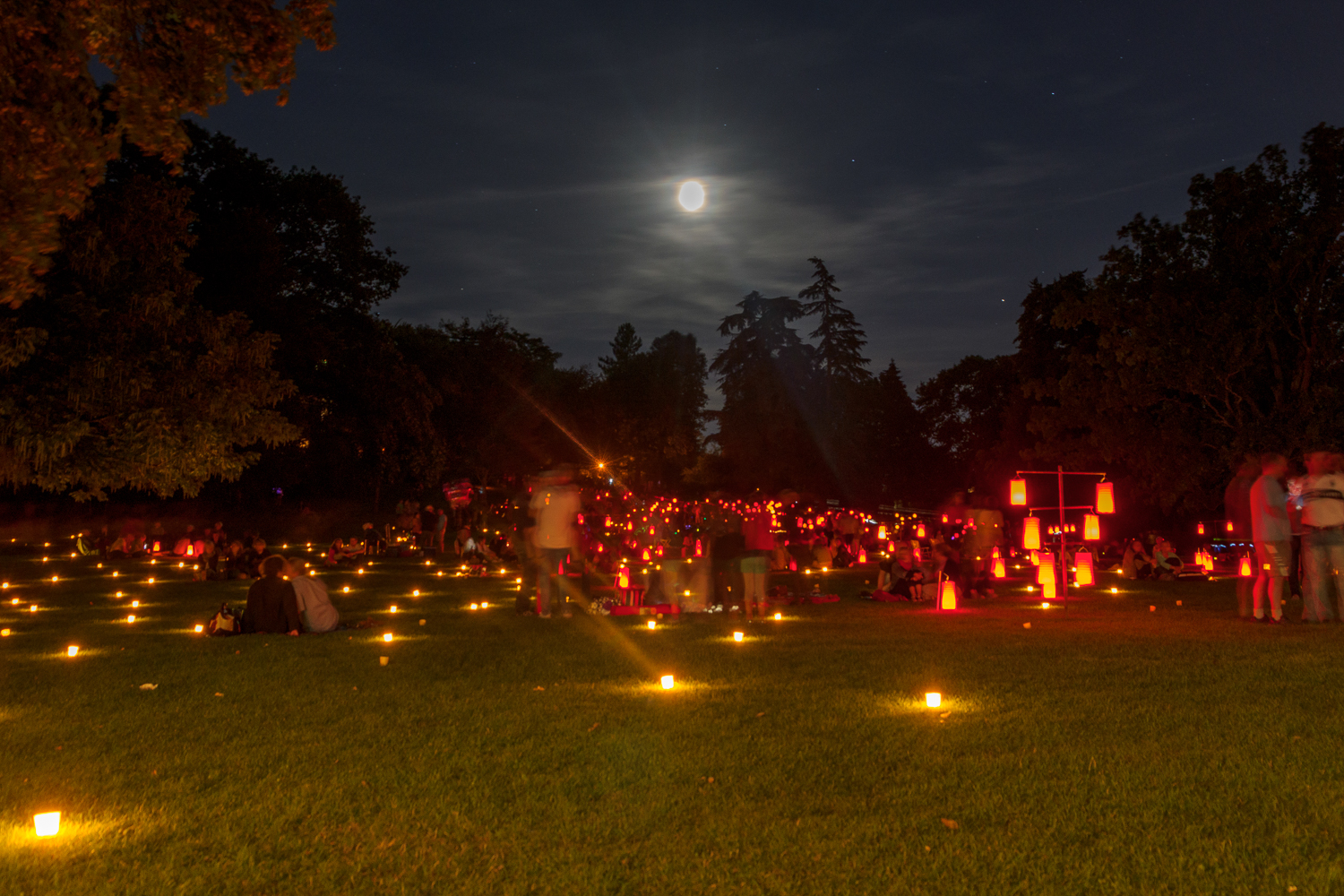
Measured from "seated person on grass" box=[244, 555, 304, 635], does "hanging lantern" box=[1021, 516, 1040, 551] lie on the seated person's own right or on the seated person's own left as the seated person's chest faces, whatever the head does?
on the seated person's own right

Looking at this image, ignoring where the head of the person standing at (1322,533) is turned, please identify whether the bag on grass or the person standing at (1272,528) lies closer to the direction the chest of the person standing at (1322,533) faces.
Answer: the person standing

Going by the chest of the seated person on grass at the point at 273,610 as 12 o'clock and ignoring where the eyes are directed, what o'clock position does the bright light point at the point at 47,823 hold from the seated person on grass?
The bright light point is roughly at 6 o'clock from the seated person on grass.

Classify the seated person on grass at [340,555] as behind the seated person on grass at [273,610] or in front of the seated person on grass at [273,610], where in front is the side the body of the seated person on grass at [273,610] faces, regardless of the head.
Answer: in front

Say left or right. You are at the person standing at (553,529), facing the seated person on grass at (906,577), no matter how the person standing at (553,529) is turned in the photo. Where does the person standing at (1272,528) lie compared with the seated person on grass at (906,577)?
right

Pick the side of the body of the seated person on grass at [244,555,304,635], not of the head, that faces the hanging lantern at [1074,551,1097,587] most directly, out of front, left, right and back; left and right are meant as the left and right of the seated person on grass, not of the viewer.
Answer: right

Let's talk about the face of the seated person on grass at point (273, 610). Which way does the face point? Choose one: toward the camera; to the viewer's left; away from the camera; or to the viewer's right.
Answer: away from the camera

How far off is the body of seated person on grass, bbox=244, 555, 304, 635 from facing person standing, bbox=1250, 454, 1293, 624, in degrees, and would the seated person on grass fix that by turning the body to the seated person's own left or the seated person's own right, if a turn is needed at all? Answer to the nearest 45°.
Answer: approximately 90° to the seated person's own right

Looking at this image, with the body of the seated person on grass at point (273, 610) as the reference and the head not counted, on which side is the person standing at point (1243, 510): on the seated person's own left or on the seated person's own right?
on the seated person's own right

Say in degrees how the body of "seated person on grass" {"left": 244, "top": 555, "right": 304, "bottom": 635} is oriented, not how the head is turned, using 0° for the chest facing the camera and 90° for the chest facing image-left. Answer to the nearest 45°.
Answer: approximately 180°
